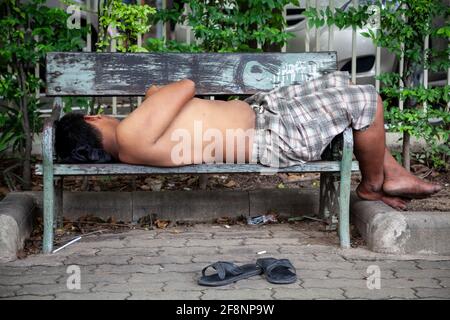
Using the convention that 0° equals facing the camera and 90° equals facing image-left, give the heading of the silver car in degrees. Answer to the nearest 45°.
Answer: approximately 315°

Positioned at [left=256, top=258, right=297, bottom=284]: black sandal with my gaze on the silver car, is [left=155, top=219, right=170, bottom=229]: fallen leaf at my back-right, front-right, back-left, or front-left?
front-left

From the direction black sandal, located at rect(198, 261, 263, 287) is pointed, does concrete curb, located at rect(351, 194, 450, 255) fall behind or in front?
behind

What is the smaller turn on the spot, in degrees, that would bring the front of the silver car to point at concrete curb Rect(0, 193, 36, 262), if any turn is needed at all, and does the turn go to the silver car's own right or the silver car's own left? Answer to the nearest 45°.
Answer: approximately 90° to the silver car's own right

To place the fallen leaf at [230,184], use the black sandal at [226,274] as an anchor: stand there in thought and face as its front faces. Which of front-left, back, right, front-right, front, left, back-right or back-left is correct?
back-right

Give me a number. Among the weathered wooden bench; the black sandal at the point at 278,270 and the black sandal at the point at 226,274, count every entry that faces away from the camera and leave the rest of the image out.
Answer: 0

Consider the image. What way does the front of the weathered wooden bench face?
toward the camera

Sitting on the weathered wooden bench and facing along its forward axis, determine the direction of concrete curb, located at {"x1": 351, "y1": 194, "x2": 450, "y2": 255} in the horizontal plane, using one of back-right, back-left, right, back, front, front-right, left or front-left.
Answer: front-left
